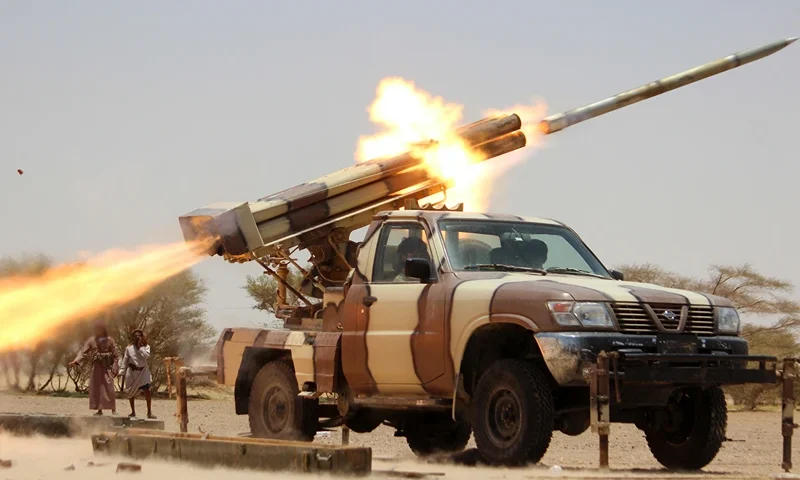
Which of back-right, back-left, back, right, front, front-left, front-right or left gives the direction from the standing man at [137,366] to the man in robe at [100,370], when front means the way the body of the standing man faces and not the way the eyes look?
front-right

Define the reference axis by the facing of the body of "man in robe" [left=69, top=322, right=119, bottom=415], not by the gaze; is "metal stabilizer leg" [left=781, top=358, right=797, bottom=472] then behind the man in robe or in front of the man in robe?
in front

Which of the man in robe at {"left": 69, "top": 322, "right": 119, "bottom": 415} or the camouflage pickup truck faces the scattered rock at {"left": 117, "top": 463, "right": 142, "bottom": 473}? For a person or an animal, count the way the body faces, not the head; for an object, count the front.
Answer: the man in robe

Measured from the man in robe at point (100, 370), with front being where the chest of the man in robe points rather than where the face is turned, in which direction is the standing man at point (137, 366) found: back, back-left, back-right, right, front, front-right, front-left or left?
back-left

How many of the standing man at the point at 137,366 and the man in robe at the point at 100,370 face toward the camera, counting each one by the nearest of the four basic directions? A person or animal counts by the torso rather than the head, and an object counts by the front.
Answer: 2

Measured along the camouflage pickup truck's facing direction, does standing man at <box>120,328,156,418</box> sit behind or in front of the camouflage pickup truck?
behind

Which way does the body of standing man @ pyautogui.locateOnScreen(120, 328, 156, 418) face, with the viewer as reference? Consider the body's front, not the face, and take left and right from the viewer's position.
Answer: facing the viewer

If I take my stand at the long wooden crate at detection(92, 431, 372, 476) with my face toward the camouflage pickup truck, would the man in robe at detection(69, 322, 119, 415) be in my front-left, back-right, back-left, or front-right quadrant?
front-left

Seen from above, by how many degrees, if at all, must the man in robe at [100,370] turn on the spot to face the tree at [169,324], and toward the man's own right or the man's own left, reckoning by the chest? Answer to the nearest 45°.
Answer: approximately 180°

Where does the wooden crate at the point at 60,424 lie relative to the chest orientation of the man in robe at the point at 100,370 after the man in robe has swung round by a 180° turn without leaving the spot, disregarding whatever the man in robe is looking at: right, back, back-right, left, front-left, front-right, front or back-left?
back

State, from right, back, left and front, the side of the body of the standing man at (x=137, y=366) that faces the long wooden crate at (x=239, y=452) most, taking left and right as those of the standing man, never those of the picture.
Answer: front

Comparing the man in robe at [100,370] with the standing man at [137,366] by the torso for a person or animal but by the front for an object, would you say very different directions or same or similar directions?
same or similar directions

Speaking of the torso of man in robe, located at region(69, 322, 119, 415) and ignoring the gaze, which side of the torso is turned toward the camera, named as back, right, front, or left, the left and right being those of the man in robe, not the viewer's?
front

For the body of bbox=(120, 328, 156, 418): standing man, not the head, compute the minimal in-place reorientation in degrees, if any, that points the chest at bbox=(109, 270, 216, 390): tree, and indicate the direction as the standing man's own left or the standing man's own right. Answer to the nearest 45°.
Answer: approximately 180°

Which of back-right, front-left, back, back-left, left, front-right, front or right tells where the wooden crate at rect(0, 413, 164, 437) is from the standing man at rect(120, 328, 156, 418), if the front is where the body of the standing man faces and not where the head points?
front
